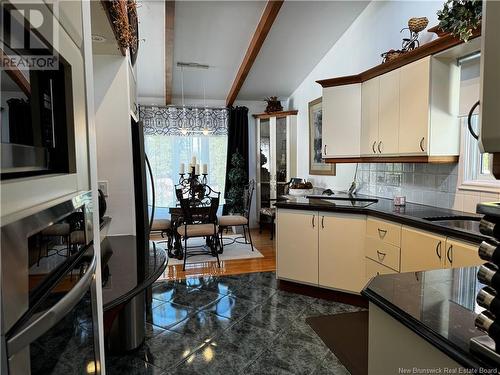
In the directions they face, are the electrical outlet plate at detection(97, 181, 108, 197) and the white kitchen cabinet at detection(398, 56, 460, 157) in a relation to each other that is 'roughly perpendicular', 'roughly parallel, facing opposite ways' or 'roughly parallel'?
roughly perpendicular

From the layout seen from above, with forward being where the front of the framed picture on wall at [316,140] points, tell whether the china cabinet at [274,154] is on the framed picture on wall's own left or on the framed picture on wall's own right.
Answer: on the framed picture on wall's own right

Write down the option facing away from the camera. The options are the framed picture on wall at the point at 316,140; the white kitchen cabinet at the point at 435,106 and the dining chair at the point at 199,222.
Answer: the dining chair

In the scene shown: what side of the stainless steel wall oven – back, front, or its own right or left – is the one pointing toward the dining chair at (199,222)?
left

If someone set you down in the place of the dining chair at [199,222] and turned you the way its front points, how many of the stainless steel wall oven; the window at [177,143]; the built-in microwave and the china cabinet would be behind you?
2

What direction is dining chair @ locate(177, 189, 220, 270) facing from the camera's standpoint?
away from the camera

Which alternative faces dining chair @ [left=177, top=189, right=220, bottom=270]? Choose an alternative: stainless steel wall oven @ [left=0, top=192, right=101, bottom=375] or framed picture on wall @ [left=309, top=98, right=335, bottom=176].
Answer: the framed picture on wall

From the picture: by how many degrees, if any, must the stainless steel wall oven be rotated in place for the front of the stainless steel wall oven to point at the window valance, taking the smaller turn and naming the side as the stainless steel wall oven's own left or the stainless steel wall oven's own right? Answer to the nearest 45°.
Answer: approximately 90° to the stainless steel wall oven's own left
